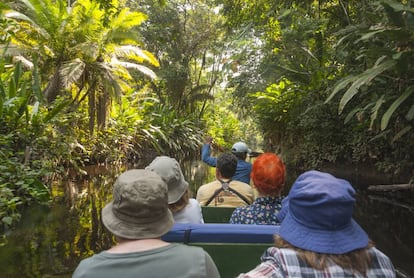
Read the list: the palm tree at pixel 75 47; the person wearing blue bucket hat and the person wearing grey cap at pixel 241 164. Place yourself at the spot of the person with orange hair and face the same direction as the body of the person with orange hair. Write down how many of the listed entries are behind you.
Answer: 1

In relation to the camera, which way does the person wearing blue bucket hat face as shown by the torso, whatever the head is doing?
away from the camera

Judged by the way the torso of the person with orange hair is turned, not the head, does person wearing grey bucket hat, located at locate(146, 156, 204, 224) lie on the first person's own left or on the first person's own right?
on the first person's own left

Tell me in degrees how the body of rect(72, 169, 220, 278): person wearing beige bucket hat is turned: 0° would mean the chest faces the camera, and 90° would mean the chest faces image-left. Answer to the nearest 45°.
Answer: approximately 180°

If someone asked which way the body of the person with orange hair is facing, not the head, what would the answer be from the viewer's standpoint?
away from the camera

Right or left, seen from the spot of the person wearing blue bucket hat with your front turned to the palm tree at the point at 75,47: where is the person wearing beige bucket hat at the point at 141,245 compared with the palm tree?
left

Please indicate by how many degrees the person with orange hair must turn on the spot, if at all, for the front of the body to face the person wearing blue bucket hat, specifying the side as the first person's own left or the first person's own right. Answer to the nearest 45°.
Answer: approximately 180°

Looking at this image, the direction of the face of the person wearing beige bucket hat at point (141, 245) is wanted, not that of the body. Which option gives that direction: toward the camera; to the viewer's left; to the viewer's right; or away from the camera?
away from the camera

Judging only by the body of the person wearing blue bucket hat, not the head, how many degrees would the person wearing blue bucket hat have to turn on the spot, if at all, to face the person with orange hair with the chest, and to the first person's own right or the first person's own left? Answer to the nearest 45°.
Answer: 0° — they already face them

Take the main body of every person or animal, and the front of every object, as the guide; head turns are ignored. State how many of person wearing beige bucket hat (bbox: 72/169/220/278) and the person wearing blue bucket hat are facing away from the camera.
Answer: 2

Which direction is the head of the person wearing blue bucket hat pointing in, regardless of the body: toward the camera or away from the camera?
away from the camera
